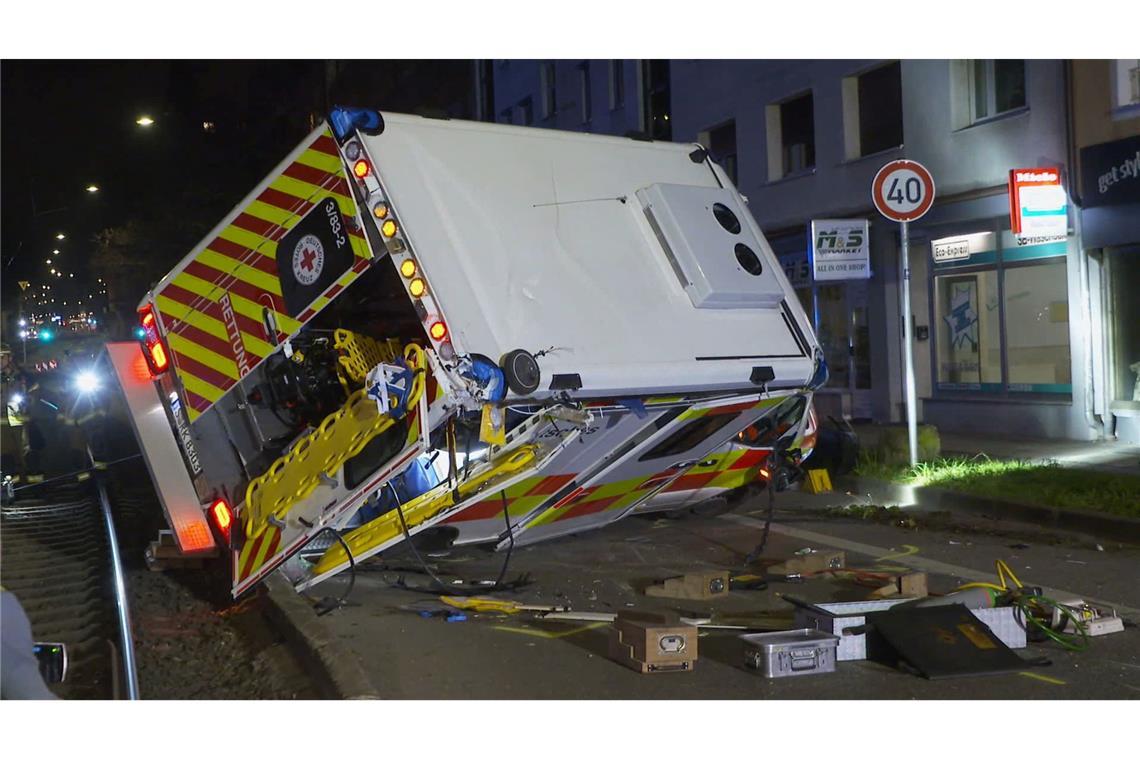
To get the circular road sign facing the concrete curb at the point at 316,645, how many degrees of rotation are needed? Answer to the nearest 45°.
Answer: approximately 45° to its right

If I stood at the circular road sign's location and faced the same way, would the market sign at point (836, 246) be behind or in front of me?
behind

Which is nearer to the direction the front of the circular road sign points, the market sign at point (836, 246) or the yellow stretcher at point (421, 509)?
the yellow stretcher

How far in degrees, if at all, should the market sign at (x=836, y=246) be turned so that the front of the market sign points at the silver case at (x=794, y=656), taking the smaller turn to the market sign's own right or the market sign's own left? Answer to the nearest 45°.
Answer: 0° — it already faces it

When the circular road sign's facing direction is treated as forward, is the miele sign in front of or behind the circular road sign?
behind

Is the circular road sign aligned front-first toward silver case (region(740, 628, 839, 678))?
yes

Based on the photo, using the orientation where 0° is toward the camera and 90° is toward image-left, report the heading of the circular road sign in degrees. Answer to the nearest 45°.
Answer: approximately 0°
